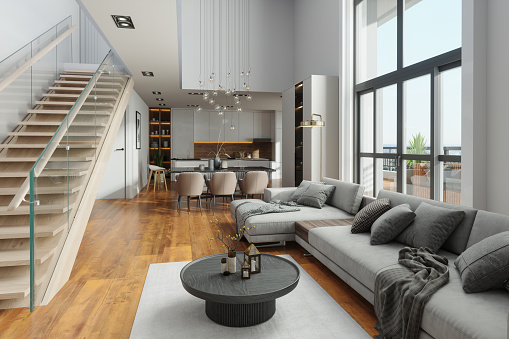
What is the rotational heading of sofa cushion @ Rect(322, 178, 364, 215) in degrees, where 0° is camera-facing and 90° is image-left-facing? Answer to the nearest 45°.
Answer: approximately 45°

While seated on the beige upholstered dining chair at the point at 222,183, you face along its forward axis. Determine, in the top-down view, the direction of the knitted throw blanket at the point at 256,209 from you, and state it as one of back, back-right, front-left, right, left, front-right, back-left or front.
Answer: back

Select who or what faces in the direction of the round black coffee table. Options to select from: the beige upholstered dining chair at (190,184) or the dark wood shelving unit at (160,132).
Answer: the dark wood shelving unit

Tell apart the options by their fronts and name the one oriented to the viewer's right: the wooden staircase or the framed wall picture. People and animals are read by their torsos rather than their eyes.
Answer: the framed wall picture

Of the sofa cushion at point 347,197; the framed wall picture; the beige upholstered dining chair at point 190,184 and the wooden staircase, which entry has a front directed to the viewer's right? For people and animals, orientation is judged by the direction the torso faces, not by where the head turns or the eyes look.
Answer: the framed wall picture

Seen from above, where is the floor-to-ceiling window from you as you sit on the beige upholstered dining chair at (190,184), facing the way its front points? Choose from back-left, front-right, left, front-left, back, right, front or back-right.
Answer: back-right

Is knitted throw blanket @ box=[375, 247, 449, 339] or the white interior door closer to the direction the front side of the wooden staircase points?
the knitted throw blanket

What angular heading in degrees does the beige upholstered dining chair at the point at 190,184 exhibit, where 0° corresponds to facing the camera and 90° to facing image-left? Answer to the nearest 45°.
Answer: approximately 180°

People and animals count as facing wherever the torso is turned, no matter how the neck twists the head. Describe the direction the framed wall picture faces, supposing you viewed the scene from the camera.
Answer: facing to the right of the viewer

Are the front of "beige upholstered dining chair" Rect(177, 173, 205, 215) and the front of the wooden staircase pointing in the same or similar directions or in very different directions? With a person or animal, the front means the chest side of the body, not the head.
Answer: very different directions

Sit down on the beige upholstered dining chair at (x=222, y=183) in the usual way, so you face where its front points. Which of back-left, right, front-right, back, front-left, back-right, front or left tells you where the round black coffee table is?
back

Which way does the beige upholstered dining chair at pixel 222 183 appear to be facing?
away from the camera
